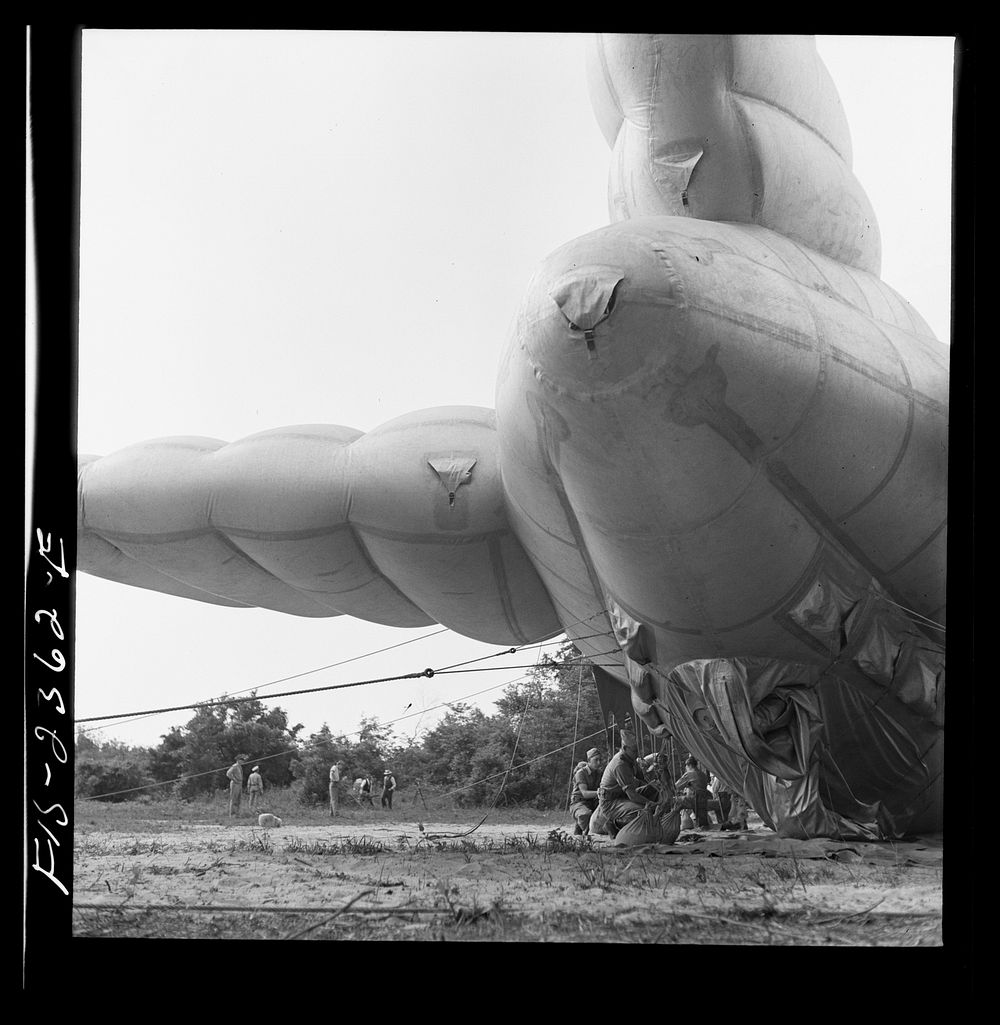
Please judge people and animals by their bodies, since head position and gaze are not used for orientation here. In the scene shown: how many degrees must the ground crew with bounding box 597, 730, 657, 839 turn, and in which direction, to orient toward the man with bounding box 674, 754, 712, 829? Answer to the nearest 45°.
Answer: approximately 90° to their left

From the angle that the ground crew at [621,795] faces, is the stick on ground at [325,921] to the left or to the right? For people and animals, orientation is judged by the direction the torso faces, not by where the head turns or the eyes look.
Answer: on their right

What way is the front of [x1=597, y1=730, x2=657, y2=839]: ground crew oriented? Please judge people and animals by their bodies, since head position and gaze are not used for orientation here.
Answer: to the viewer's right
